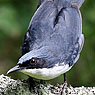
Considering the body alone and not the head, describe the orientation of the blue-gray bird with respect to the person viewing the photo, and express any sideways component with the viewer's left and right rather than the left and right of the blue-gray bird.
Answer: facing the viewer and to the left of the viewer
